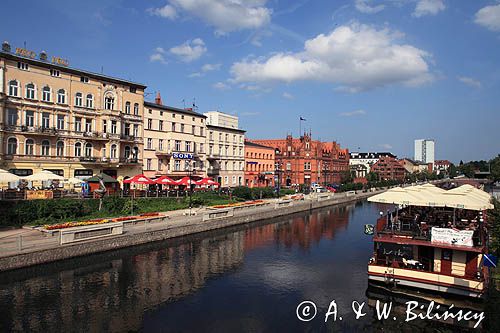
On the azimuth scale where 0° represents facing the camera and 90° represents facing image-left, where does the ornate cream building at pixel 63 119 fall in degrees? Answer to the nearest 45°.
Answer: approximately 315°
